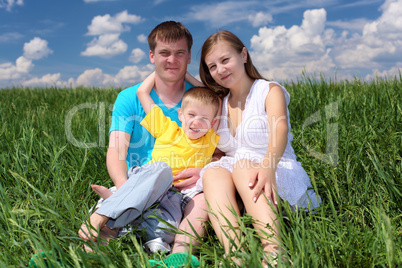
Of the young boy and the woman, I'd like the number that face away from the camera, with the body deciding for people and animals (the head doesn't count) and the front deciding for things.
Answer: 0

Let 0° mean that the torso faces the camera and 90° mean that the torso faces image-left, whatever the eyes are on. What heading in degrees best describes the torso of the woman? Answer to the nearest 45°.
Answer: approximately 45°

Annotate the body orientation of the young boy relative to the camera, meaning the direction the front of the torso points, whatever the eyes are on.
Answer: toward the camera

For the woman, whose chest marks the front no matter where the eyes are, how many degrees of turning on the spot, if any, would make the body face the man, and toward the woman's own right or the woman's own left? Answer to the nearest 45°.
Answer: approximately 90° to the woman's own right
